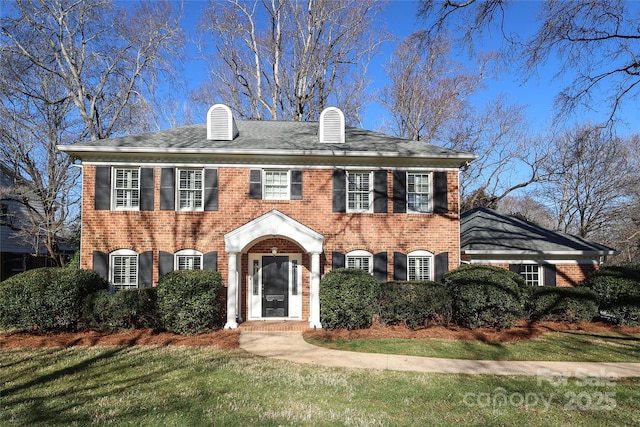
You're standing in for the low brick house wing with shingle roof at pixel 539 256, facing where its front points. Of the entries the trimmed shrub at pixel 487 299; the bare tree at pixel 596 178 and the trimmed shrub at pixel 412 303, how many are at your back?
1

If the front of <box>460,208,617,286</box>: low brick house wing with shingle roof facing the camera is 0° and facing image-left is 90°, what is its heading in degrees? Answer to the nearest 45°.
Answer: approximately 0°

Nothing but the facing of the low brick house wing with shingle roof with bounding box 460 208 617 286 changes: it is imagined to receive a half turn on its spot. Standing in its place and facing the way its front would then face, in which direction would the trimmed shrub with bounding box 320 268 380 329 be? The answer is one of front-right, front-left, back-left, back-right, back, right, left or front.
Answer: back-left

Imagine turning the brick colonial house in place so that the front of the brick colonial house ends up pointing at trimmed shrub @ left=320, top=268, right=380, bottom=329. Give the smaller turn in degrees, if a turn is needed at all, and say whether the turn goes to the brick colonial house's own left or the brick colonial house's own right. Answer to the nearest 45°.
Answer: approximately 45° to the brick colonial house's own left

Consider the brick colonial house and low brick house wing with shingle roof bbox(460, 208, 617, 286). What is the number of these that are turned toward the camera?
2

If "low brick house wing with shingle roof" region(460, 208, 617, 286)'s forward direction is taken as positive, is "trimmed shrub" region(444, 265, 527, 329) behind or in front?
in front

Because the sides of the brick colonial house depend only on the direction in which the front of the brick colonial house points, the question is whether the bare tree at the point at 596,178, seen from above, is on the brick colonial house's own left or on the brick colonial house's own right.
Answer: on the brick colonial house's own left

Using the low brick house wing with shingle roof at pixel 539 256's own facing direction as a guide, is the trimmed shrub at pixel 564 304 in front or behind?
in front

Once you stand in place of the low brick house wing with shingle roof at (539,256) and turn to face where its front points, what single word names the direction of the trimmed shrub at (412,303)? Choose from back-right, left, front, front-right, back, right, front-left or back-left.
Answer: front-right

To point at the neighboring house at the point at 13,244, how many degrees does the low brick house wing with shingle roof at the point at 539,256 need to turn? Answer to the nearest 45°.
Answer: approximately 90° to its right

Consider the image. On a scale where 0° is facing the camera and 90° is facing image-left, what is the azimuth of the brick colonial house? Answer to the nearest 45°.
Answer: approximately 0°

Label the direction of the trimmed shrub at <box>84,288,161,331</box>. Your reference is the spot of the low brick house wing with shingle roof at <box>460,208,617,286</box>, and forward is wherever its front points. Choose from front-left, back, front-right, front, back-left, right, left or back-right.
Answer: front-right

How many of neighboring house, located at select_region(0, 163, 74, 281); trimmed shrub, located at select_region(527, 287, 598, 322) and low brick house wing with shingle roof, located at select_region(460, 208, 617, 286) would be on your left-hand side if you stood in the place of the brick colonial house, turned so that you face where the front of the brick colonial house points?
2
